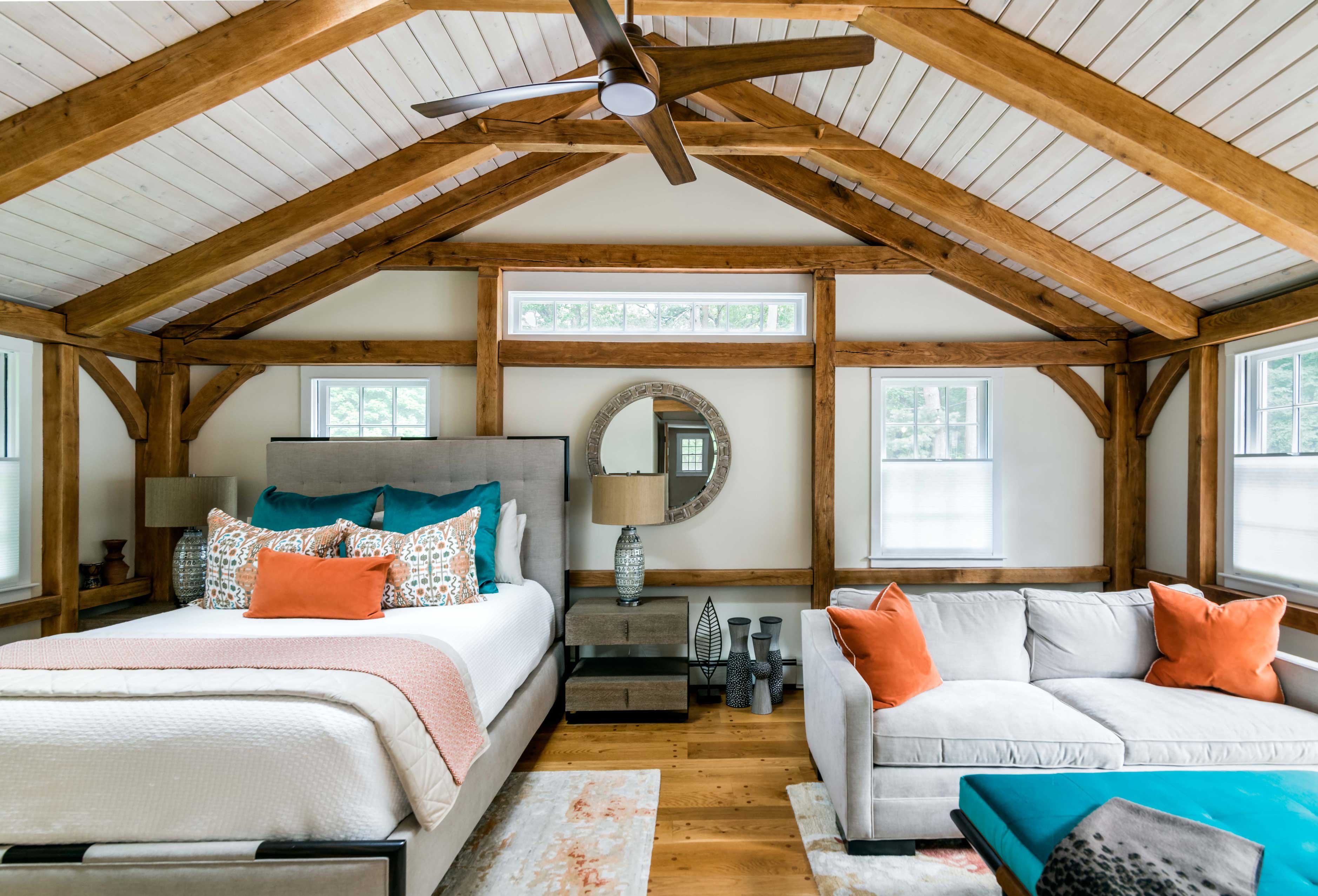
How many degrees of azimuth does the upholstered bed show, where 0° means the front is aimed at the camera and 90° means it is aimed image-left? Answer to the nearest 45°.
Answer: approximately 0°

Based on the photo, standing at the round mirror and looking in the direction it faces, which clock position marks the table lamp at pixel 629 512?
The table lamp is roughly at 1 o'clock from the round mirror.

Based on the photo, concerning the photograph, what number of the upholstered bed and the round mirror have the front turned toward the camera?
2

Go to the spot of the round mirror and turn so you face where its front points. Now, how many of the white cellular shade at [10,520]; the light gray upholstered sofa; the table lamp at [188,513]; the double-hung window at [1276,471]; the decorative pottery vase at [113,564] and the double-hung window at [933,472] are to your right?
3

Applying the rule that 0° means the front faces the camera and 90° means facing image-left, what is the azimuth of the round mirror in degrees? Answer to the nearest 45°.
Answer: approximately 0°

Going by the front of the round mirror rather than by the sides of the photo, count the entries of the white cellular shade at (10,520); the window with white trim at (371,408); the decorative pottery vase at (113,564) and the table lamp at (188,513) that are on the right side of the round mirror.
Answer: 4

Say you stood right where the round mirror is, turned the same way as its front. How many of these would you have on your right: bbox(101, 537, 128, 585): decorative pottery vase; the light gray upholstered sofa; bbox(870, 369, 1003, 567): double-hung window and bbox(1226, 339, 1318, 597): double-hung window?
1

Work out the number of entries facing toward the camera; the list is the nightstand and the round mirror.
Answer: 2

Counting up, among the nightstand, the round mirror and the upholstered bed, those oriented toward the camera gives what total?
3

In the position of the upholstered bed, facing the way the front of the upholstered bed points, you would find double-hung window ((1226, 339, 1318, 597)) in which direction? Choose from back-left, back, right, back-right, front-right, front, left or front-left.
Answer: left

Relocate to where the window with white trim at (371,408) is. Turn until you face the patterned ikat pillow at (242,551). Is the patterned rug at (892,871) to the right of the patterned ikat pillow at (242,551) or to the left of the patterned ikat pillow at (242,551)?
left

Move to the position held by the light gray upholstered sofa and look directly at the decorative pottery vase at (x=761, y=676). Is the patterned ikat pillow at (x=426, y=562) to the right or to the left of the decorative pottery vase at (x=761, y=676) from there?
left

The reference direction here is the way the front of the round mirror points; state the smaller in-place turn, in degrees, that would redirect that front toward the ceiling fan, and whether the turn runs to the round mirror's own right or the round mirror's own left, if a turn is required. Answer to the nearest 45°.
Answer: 0° — it already faces it
